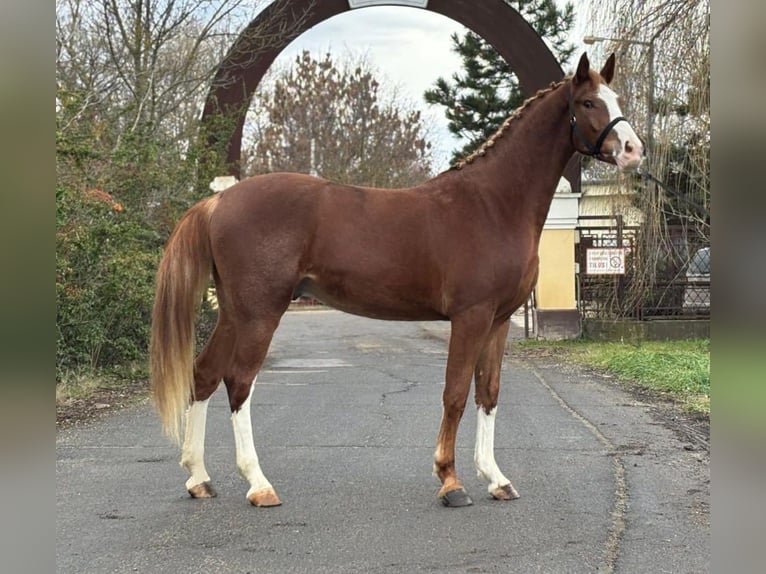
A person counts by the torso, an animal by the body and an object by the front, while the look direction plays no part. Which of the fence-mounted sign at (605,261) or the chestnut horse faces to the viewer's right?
the chestnut horse

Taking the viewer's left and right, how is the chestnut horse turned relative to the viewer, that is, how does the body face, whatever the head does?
facing to the right of the viewer

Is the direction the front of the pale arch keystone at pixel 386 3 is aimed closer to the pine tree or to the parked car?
the parked car

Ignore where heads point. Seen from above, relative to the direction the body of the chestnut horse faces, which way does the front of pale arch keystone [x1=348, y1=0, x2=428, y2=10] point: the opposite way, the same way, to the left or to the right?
to the right
